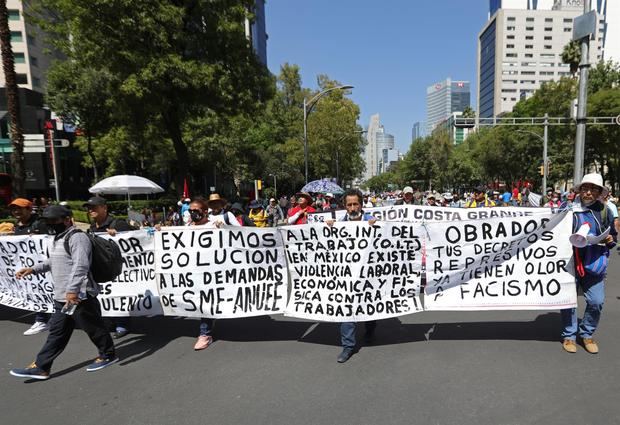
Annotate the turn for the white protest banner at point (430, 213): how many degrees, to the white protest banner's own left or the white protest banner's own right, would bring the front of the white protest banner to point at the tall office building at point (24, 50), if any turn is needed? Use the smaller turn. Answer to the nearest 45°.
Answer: approximately 135° to the white protest banner's own right

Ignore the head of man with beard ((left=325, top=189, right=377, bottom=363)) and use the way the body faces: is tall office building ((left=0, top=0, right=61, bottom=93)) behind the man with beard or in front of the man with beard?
behind

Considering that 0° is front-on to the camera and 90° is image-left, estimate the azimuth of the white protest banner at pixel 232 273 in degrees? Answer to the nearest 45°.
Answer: approximately 0°

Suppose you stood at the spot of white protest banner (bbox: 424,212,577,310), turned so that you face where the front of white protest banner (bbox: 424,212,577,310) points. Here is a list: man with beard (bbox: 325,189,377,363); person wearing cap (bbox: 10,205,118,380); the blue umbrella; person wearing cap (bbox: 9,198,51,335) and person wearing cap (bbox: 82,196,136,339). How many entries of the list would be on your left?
0

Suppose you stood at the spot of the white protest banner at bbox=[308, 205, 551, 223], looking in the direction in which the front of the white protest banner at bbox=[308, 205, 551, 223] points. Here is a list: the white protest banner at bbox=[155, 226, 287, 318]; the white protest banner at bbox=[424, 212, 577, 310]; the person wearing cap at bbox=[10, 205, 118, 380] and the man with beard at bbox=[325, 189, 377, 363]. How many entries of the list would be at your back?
0

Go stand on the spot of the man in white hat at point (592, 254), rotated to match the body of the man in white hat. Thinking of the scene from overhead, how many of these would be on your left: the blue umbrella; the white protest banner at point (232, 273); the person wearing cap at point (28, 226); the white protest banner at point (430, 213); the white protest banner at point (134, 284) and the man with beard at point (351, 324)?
0

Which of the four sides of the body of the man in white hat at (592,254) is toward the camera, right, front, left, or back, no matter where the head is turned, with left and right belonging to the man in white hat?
front

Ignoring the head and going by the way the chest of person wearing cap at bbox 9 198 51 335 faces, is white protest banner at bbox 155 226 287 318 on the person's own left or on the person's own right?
on the person's own left

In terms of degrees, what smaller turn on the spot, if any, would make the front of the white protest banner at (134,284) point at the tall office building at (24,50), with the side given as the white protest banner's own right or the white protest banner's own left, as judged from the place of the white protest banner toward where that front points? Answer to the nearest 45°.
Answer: approximately 180°

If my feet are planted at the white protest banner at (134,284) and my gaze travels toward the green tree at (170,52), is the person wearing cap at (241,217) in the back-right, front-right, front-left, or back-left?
front-right

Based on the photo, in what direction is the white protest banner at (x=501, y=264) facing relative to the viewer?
toward the camera

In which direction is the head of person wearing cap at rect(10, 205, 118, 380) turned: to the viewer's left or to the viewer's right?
to the viewer's left

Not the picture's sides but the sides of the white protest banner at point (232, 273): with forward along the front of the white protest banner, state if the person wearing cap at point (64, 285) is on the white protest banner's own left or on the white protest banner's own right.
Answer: on the white protest banner's own right

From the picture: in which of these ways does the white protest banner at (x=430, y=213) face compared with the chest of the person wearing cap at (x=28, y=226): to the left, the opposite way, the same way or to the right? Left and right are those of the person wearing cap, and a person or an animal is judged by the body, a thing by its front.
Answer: the same way

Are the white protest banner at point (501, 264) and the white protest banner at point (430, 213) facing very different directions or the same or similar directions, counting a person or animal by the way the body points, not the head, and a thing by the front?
same or similar directions

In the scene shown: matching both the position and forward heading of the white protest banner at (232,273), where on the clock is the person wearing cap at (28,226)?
The person wearing cap is roughly at 4 o'clock from the white protest banner.

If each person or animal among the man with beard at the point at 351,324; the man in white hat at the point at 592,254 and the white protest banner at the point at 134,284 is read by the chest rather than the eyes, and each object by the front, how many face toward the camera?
3

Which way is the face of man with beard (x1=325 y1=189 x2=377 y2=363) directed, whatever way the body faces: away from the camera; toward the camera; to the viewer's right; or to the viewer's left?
toward the camera

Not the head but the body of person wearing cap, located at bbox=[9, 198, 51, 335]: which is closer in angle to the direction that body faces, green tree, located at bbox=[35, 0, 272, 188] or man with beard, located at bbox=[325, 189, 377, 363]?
the man with beard

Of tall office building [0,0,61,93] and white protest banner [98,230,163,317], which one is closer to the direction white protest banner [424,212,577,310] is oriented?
the white protest banner

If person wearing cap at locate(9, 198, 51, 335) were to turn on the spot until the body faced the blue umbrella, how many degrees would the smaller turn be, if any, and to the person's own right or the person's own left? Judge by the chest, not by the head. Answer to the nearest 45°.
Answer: approximately 180°

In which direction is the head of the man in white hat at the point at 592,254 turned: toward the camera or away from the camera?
toward the camera

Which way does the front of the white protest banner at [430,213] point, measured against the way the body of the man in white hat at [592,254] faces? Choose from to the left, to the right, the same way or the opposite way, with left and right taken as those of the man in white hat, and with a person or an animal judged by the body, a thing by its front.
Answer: the same way

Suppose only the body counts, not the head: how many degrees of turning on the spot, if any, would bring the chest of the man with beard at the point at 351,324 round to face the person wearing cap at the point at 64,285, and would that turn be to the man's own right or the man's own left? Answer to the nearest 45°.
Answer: approximately 90° to the man's own right

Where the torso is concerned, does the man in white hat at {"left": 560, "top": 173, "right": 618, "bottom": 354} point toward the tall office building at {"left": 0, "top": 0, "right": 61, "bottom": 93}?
no
